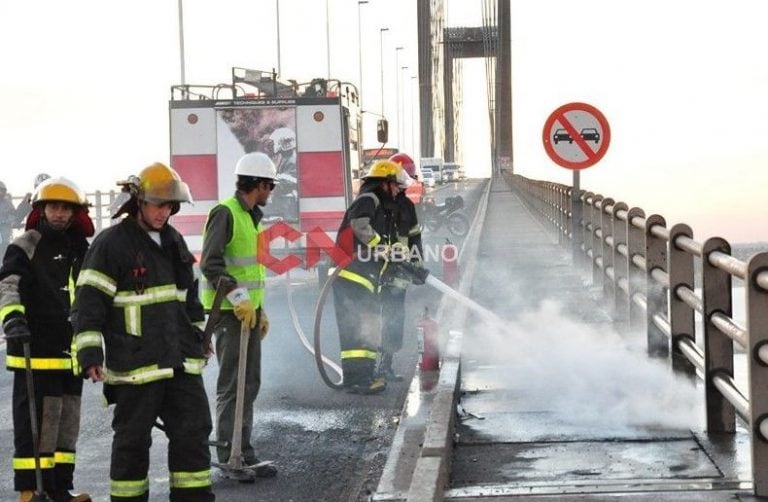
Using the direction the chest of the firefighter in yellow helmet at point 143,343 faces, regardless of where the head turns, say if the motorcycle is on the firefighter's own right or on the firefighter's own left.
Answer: on the firefighter's own left

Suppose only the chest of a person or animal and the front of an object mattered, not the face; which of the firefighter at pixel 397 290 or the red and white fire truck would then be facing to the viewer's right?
the firefighter

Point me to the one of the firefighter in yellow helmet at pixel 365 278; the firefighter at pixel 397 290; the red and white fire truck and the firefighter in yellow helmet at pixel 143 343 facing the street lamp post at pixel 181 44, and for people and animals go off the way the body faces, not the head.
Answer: the red and white fire truck

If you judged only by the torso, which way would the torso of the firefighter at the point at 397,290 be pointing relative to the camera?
to the viewer's right

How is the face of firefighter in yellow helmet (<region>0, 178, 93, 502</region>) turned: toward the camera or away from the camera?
toward the camera

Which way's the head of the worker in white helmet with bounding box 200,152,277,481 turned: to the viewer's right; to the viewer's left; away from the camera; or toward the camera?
to the viewer's right

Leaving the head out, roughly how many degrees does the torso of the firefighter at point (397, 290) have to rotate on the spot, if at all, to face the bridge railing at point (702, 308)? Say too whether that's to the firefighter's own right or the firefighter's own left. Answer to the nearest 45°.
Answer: approximately 45° to the firefighter's own right

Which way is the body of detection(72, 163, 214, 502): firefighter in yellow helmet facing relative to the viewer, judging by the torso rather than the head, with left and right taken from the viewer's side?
facing the viewer and to the right of the viewer

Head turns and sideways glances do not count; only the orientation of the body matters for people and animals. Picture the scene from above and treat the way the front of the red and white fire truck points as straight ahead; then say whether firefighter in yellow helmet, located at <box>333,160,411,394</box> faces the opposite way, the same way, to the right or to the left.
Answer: to the right

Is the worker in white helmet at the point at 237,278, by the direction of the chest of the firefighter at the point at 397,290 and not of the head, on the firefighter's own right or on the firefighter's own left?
on the firefighter's own right

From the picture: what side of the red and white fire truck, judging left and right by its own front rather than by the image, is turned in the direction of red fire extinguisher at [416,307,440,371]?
back

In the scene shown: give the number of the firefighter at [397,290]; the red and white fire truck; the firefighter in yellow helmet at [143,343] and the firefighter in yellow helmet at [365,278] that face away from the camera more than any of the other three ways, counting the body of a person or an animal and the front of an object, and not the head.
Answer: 1

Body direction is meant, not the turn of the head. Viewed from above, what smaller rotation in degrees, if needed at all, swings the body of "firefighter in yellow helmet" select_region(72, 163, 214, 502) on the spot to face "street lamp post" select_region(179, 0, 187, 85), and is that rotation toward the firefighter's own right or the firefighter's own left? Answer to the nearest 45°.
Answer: approximately 135° to the firefighter's own left

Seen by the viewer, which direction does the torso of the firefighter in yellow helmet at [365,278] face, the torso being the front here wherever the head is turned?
to the viewer's right

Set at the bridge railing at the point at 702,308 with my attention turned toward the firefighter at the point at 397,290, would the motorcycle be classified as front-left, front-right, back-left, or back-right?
front-right

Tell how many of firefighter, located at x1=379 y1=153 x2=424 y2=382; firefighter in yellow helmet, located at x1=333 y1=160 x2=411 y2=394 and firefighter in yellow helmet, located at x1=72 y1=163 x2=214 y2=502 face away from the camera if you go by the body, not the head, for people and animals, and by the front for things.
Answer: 0

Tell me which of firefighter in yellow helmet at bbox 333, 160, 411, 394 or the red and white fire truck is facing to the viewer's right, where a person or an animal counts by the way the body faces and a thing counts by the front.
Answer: the firefighter in yellow helmet

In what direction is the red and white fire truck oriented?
away from the camera
